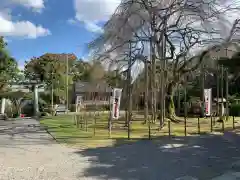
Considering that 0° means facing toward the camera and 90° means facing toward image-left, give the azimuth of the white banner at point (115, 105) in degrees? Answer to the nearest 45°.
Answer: approximately 0°

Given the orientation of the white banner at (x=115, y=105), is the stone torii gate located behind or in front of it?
behind

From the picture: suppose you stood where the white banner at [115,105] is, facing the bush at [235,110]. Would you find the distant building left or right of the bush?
left

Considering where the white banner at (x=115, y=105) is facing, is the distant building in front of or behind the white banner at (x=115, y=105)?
behind

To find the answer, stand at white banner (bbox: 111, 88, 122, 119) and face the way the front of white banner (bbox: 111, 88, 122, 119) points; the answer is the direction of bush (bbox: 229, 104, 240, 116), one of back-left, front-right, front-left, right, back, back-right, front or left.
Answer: back-left
